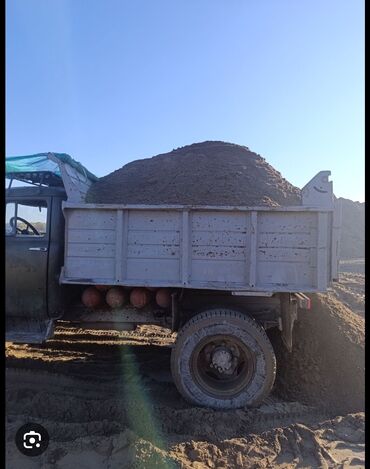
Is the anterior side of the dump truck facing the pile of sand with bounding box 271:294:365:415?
no

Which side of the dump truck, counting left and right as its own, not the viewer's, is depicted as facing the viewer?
left
